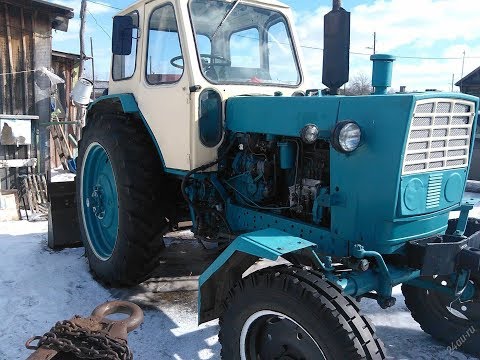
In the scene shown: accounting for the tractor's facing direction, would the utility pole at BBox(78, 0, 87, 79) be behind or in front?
behind

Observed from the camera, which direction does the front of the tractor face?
facing the viewer and to the right of the viewer

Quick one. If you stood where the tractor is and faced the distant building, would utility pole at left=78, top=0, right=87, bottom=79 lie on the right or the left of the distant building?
left

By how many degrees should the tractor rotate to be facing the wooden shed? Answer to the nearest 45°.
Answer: approximately 180°

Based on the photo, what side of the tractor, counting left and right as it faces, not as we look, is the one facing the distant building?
left
